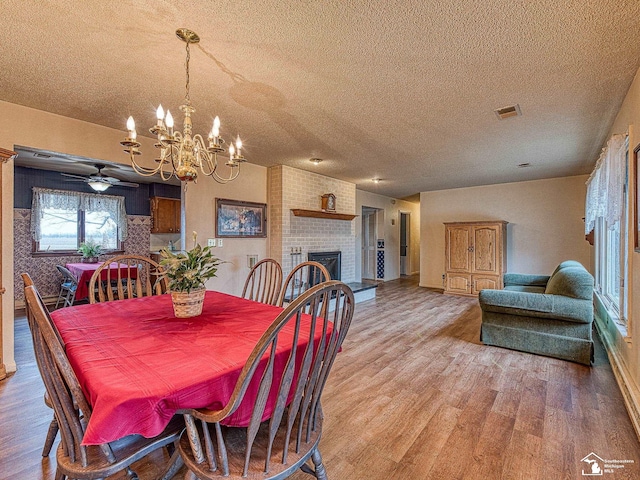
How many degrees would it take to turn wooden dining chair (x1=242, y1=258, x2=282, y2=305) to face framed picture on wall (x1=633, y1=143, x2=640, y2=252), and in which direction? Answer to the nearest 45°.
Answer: approximately 135° to its left

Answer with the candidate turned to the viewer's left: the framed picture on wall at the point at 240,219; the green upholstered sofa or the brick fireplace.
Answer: the green upholstered sofa

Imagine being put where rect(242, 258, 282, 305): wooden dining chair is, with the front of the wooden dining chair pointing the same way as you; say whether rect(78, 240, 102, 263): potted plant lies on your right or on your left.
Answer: on your right

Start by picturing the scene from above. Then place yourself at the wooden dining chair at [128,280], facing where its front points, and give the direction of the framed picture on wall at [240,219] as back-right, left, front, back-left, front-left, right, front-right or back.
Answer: left

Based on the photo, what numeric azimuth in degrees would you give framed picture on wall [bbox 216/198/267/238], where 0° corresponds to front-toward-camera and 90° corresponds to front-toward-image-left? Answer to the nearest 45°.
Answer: approximately 315°

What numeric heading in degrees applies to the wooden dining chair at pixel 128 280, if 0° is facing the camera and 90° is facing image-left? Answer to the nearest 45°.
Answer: approximately 315°

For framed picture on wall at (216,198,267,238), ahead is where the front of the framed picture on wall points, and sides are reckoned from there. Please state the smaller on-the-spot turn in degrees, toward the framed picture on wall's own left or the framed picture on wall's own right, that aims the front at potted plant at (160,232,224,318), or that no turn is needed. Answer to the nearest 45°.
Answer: approximately 45° to the framed picture on wall's own right

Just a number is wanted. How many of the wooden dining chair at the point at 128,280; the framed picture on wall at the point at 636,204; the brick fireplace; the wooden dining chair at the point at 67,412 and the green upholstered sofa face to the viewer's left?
2

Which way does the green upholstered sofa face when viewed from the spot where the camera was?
facing to the left of the viewer

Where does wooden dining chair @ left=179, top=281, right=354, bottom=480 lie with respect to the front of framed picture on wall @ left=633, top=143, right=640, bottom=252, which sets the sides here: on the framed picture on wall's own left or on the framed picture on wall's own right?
on the framed picture on wall's own left
